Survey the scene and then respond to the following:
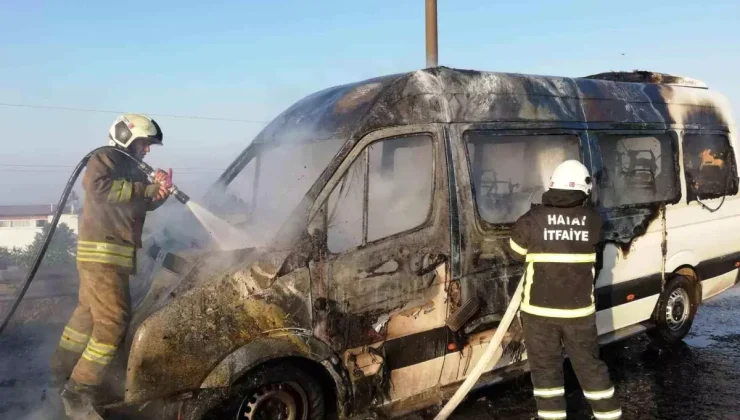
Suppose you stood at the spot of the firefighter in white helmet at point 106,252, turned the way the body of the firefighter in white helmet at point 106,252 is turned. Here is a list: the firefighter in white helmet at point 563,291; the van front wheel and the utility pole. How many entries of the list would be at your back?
0

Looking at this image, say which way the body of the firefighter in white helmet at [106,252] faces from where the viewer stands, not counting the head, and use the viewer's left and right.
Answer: facing to the right of the viewer

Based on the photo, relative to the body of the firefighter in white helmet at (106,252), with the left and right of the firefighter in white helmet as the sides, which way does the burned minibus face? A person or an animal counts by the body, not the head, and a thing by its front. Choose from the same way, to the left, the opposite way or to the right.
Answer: the opposite way

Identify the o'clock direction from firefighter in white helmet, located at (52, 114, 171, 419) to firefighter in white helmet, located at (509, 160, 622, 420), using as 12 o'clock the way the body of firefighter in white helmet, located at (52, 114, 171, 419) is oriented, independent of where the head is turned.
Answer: firefighter in white helmet, located at (509, 160, 622, 420) is roughly at 1 o'clock from firefighter in white helmet, located at (52, 114, 171, 419).

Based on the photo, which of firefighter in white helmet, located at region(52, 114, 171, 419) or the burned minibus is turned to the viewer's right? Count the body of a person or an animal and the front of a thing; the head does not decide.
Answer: the firefighter in white helmet

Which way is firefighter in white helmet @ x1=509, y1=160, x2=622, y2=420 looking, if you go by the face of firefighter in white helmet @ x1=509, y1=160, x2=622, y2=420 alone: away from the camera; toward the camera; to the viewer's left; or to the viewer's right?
away from the camera

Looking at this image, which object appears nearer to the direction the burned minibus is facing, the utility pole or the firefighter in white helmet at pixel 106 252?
the firefighter in white helmet

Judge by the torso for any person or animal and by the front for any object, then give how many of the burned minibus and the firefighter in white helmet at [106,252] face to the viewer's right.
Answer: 1

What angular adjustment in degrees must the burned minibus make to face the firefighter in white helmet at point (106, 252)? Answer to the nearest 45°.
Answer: approximately 45° to its right

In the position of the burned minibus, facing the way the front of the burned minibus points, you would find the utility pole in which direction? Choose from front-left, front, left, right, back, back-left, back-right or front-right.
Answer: back-right
